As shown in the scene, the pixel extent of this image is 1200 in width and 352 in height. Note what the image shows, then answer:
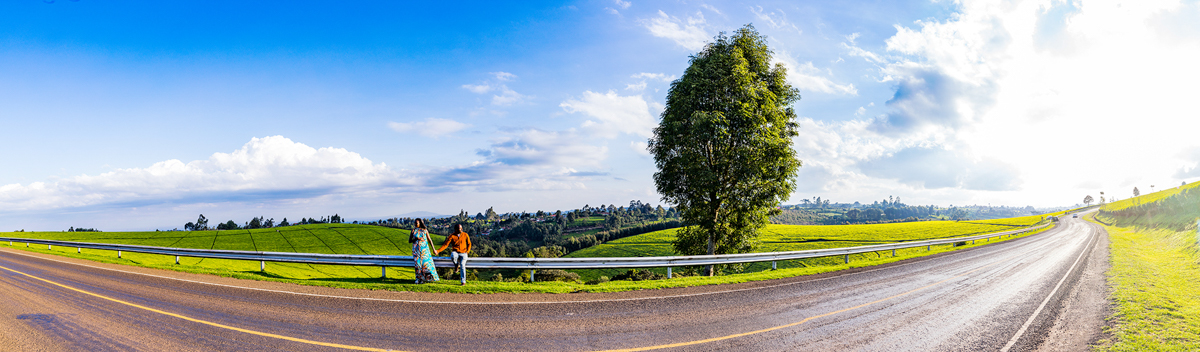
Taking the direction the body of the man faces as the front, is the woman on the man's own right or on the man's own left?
on the man's own right

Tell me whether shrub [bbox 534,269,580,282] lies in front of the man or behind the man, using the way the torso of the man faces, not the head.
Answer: behind

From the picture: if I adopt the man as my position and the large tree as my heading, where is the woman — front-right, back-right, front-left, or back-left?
back-left

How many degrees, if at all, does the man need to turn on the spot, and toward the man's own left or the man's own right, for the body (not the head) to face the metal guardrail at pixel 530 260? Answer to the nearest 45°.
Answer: approximately 135° to the man's own left
